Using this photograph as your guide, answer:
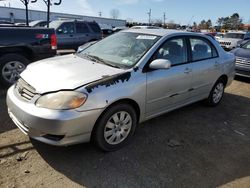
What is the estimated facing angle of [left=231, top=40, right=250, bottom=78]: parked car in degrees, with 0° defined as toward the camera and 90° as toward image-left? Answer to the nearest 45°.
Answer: approximately 45°

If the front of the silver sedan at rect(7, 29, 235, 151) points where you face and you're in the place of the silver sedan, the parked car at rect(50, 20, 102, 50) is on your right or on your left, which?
on your right

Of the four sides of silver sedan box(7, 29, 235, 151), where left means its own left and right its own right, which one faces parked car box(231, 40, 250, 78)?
back

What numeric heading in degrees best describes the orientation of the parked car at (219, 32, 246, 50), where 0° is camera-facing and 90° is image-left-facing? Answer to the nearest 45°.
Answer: approximately 45°

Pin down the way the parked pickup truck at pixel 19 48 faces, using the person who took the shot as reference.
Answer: facing to the left of the viewer

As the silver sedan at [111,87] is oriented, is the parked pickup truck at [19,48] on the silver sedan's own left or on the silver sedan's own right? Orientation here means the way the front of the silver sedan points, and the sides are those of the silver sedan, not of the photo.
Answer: on the silver sedan's own right

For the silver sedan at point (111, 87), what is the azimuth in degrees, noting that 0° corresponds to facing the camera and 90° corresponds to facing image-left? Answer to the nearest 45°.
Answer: approximately 45°

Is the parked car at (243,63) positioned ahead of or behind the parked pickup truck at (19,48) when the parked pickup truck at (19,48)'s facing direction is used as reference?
behind

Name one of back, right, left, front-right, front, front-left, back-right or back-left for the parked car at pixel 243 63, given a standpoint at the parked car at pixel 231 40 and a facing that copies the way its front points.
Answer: front-left

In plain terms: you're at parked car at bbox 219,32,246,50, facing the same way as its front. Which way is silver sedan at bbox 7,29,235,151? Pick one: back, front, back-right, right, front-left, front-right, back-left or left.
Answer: front-left
